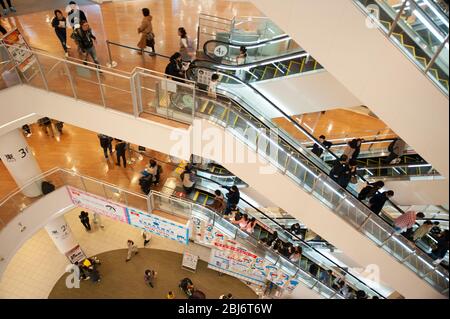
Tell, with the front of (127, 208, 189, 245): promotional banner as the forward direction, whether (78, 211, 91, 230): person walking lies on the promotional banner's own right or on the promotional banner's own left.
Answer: on the promotional banner's own right

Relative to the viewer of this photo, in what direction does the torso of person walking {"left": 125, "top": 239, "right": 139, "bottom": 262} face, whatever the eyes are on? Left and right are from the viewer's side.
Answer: facing to the left of the viewer
